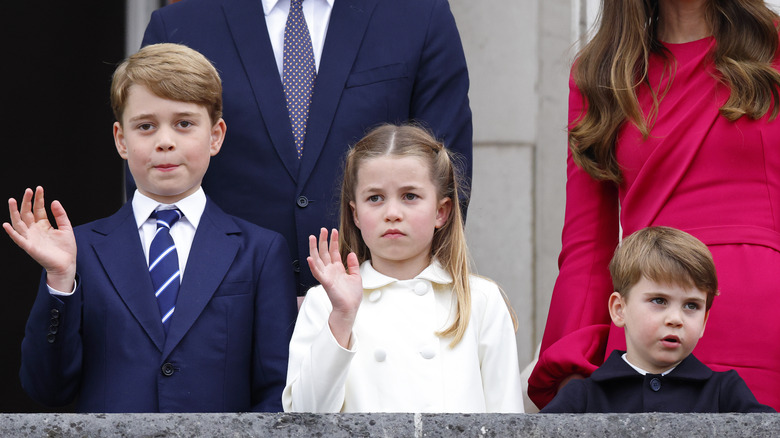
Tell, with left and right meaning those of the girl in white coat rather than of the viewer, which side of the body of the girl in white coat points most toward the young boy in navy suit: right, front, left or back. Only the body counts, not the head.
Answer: right

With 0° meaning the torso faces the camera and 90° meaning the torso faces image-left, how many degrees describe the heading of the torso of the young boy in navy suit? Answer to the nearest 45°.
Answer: approximately 0°

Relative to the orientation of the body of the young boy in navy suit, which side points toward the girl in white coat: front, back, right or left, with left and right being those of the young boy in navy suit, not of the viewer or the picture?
left

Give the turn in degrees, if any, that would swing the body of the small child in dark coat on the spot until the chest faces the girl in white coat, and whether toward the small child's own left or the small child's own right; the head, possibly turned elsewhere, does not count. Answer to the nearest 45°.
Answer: approximately 90° to the small child's own right

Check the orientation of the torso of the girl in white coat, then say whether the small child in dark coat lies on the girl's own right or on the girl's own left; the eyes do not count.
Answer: on the girl's own left

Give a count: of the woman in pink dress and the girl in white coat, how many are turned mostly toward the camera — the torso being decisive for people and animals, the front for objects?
2

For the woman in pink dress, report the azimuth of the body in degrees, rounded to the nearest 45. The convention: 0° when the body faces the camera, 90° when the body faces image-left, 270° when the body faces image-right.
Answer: approximately 0°
